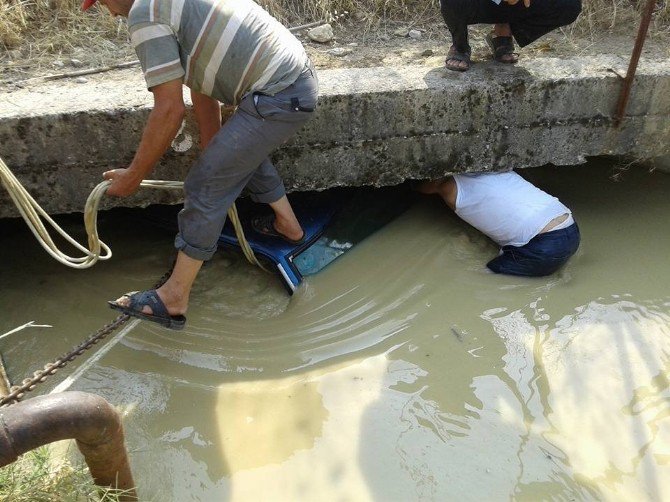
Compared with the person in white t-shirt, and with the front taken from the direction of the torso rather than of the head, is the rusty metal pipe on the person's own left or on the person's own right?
on the person's own left

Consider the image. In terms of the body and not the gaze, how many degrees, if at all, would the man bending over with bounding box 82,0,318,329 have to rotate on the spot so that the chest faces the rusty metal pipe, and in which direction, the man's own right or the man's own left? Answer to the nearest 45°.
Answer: approximately 45° to the man's own left

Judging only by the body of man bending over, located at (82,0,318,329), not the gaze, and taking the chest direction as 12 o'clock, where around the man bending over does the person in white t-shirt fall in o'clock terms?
The person in white t-shirt is roughly at 6 o'clock from the man bending over.

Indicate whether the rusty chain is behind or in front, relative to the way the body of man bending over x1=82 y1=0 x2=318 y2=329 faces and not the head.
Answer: in front

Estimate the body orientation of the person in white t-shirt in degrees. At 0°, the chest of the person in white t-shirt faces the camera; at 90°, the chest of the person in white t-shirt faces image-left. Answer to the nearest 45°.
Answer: approximately 90°

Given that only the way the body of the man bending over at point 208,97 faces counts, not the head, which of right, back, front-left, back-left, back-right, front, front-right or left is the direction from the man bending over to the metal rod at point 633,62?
back

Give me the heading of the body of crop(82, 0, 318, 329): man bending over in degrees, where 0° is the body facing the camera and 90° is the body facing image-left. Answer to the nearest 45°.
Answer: approximately 90°

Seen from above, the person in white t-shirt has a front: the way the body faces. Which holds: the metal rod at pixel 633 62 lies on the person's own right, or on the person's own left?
on the person's own right

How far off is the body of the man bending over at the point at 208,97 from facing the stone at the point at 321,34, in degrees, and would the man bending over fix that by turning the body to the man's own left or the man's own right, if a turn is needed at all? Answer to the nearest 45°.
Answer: approximately 135° to the man's own right

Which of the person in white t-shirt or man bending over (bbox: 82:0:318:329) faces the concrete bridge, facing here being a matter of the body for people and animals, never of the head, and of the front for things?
the person in white t-shirt

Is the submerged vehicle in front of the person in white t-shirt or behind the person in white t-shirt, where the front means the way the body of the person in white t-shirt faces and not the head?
in front
